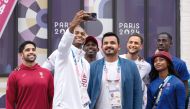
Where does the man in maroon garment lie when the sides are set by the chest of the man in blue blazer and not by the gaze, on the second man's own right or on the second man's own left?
on the second man's own right

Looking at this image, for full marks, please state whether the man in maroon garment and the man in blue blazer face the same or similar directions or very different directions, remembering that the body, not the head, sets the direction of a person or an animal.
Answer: same or similar directions

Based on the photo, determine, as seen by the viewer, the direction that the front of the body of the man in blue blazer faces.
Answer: toward the camera

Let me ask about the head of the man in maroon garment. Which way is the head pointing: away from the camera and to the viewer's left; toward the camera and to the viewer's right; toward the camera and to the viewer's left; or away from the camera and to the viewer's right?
toward the camera and to the viewer's right

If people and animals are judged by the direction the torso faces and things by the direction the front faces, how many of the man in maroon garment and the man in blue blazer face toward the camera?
2

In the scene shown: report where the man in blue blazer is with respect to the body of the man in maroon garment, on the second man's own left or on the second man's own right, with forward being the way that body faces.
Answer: on the second man's own left

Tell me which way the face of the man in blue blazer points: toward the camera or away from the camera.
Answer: toward the camera
